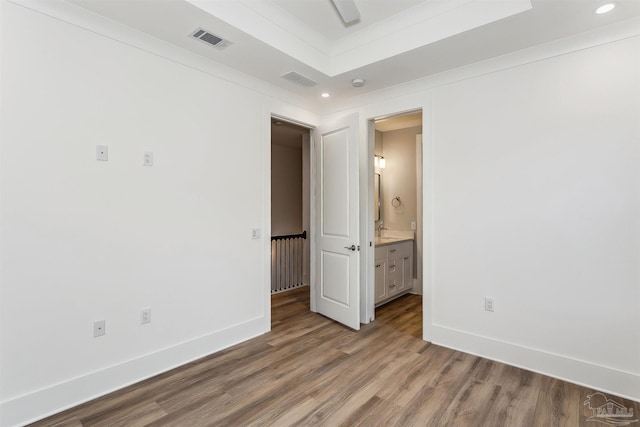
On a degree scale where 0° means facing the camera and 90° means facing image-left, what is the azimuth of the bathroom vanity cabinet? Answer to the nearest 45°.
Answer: approximately 315°

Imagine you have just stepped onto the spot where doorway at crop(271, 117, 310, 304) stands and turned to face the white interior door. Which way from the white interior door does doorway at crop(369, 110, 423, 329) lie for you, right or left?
left

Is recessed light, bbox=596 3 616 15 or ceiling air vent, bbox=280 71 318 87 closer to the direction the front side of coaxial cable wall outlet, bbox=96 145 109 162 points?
the recessed light

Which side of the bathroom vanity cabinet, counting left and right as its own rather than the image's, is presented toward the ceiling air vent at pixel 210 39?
right

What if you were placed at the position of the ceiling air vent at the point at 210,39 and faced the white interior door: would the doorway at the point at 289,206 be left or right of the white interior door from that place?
left

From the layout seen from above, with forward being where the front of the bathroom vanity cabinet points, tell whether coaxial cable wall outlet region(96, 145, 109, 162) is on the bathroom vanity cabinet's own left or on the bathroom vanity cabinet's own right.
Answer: on the bathroom vanity cabinet's own right

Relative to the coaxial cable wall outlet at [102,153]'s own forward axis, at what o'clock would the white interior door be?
The white interior door is roughly at 9 o'clock from the coaxial cable wall outlet.
